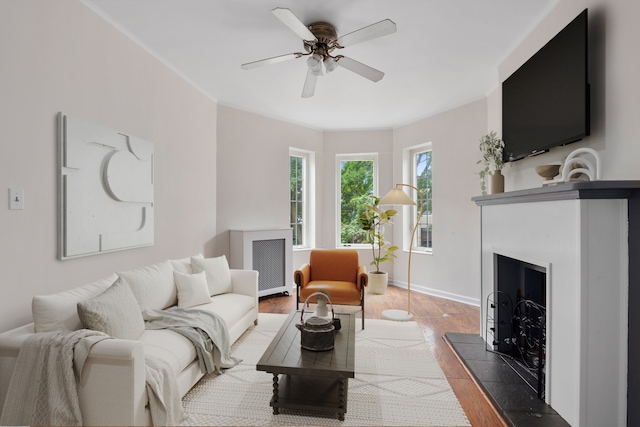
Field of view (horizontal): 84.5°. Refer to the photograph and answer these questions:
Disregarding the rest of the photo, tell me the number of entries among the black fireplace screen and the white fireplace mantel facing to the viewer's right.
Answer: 0

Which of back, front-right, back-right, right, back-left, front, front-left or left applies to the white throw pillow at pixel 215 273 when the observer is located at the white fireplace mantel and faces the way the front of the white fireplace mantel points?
front-right

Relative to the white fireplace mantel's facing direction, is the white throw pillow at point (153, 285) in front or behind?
in front

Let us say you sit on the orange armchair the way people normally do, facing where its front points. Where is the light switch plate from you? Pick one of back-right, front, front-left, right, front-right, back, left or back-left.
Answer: front-right

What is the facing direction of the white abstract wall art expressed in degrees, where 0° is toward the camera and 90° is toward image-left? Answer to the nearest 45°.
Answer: approximately 315°

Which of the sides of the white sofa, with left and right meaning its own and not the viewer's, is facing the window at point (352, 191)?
left

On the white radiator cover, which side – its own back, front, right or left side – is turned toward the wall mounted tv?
front

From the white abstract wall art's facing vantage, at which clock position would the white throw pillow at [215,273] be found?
The white throw pillow is roughly at 10 o'clock from the white abstract wall art.

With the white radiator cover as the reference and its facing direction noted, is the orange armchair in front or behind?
in front

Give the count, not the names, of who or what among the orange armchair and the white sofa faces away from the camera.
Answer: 0

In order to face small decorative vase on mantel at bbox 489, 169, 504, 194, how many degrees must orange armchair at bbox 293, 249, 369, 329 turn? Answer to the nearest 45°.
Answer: approximately 45° to its left
